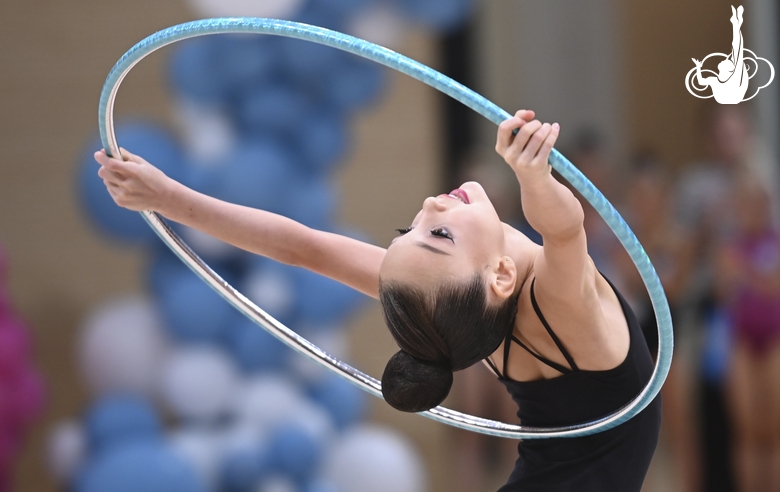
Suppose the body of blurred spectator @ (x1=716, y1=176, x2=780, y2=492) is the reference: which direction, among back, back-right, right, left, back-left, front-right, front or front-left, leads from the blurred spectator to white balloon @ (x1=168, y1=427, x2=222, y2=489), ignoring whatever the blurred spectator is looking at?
front-right

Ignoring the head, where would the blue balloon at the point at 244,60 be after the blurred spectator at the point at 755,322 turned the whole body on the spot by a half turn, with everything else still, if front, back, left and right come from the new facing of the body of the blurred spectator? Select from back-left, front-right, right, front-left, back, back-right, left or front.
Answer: back-left

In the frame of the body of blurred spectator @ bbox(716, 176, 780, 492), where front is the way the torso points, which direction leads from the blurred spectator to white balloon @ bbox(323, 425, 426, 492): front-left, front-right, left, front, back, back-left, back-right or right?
front-right

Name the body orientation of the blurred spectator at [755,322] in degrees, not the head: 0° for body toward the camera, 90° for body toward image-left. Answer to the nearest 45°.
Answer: approximately 0°

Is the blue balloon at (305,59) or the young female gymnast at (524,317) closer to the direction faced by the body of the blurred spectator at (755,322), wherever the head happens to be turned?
the young female gymnast

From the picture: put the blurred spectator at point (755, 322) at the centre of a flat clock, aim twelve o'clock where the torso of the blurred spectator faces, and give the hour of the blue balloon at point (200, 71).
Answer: The blue balloon is roughly at 2 o'clock from the blurred spectator.

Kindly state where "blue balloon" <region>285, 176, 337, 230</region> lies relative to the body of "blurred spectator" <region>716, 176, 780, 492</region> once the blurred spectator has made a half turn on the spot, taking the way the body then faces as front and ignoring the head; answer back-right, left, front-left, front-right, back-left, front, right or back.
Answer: back-left

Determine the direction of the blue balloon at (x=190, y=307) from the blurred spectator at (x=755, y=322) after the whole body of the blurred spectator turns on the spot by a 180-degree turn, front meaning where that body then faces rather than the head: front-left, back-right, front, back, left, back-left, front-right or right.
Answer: back-left

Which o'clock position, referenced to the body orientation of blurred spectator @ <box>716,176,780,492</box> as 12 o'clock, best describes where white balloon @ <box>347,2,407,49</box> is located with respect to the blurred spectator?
The white balloon is roughly at 2 o'clock from the blurred spectator.

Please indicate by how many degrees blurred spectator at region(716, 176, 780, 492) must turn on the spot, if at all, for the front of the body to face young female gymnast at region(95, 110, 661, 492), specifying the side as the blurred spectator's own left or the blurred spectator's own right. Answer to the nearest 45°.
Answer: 0° — they already face them

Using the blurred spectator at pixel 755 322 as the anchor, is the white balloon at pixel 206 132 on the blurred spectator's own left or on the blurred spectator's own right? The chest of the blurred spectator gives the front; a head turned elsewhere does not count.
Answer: on the blurred spectator's own right

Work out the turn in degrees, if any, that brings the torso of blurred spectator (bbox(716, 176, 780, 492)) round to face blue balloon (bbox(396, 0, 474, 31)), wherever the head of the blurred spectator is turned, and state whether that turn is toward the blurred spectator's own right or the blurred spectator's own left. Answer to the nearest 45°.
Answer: approximately 45° to the blurred spectator's own right

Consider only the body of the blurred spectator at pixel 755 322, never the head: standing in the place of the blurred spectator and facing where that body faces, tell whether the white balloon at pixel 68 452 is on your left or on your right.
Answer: on your right

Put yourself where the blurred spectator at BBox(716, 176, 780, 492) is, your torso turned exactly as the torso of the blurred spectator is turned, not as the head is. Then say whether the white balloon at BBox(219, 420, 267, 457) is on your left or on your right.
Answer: on your right
